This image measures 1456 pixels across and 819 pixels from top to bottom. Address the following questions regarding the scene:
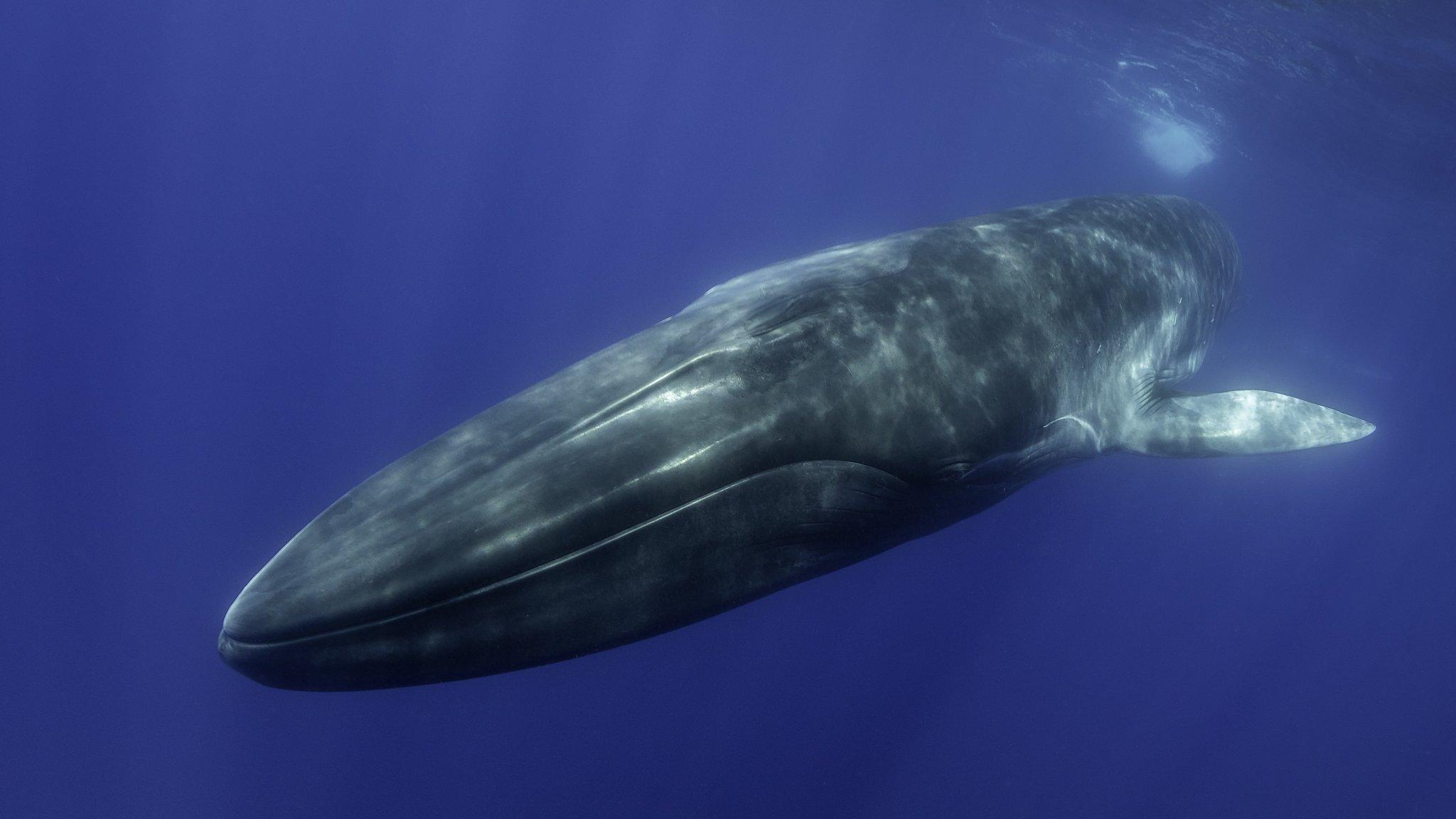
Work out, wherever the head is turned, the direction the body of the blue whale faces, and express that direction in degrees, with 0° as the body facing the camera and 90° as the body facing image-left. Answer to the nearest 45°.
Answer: approximately 45°
